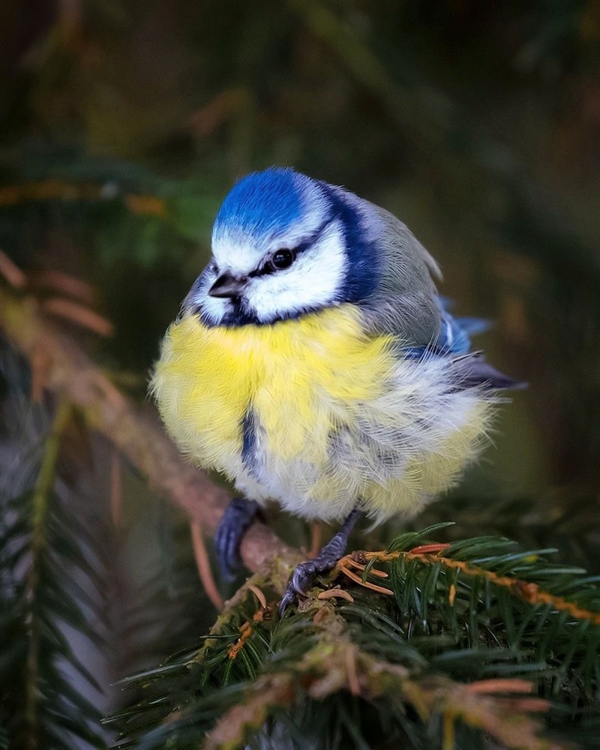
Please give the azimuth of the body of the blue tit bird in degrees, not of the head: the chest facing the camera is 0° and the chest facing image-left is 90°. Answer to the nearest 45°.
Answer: approximately 45°
